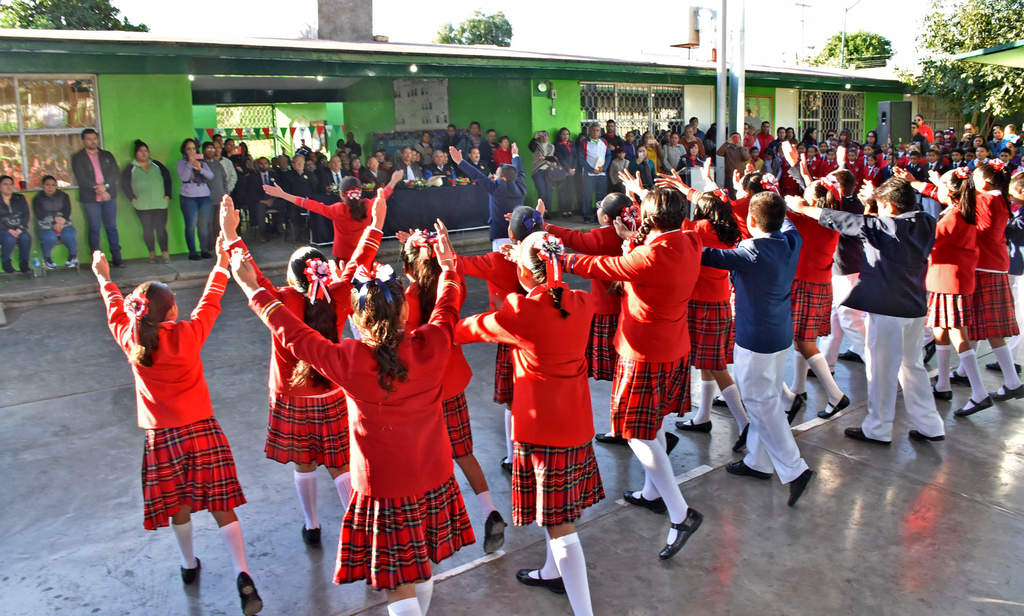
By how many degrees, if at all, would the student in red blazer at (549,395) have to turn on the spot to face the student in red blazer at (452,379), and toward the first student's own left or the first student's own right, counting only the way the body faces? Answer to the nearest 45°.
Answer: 0° — they already face them

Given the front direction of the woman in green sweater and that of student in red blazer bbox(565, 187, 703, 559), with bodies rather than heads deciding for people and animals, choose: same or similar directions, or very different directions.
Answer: very different directions

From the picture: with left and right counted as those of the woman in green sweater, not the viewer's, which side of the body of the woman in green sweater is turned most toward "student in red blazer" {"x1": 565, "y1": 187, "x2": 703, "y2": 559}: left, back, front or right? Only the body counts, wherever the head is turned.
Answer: front

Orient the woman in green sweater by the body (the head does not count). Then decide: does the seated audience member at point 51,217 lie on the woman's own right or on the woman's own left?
on the woman's own right

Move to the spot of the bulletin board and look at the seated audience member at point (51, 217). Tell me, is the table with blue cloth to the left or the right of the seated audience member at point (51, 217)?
left

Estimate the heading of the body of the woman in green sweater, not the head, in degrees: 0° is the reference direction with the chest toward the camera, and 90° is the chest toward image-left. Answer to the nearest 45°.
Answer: approximately 0°

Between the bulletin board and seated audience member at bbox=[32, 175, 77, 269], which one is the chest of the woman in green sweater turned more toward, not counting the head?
the seated audience member

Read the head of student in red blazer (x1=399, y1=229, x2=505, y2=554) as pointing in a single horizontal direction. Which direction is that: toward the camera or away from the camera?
away from the camera

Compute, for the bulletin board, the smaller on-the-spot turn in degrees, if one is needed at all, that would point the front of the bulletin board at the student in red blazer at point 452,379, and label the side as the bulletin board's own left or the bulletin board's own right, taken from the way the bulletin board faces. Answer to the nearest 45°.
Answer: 0° — it already faces them

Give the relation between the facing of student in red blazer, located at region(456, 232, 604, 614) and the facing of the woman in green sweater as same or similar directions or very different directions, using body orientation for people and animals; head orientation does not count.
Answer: very different directions

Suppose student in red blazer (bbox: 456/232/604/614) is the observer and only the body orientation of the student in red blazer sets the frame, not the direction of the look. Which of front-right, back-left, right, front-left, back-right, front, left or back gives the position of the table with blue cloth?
front-right

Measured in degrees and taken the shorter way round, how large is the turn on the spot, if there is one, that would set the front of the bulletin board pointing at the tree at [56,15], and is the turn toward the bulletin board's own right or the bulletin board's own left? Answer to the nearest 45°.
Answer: approximately 135° to the bulletin board's own right

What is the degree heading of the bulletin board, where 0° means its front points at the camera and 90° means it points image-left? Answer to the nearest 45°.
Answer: approximately 0°
